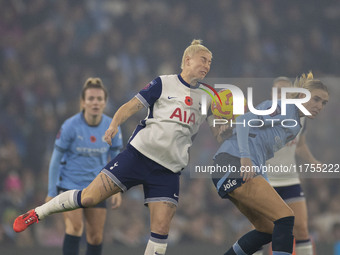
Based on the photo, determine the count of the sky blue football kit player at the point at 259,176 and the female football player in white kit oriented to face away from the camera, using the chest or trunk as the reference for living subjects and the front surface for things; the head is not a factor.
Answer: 0

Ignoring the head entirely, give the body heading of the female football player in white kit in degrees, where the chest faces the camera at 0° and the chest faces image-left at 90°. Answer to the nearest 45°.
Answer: approximately 315°

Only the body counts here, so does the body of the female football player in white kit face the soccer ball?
no

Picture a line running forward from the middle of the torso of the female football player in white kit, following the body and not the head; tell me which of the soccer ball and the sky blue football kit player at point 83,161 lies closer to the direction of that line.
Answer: the soccer ball

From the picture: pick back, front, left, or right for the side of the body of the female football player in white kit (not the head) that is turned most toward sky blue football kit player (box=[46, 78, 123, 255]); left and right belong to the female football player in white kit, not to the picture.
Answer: back

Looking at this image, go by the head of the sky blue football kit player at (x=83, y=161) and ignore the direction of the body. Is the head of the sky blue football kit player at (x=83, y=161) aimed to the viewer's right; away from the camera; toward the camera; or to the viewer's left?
toward the camera

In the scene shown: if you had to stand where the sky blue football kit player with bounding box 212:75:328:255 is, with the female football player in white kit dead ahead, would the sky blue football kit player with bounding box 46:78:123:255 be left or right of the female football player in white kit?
right
